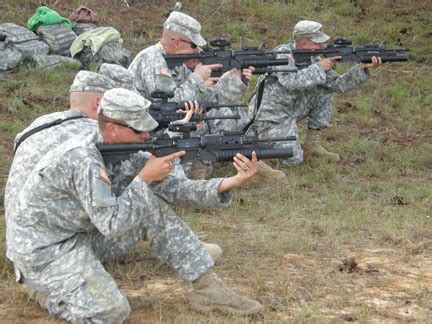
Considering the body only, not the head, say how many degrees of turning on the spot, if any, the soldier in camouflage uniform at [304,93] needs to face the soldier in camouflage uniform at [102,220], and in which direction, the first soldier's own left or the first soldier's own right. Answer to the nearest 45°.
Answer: approximately 90° to the first soldier's own right

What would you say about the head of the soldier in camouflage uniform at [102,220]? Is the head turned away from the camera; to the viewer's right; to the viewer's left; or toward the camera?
to the viewer's right

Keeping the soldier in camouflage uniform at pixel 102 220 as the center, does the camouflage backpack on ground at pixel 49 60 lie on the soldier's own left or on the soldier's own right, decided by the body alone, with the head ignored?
on the soldier's own left

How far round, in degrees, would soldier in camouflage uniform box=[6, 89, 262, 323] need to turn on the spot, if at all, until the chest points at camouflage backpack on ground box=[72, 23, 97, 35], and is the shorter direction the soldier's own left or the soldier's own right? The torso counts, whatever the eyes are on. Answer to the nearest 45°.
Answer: approximately 90° to the soldier's own left

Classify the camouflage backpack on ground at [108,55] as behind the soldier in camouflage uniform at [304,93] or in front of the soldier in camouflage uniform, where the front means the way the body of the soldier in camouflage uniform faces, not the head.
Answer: behind

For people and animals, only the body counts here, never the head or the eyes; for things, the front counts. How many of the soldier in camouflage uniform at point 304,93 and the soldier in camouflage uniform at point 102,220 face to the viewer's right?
2

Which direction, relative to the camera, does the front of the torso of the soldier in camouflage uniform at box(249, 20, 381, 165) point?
to the viewer's right

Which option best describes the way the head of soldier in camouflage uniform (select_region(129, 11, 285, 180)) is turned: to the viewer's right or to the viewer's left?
to the viewer's right

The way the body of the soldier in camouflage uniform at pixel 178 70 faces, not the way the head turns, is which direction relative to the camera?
to the viewer's right

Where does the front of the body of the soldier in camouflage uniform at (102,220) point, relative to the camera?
to the viewer's right

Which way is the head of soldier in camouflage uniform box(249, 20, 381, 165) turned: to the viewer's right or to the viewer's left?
to the viewer's right

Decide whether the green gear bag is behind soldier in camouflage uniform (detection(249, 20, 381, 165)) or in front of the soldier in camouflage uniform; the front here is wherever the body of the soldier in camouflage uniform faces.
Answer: behind
